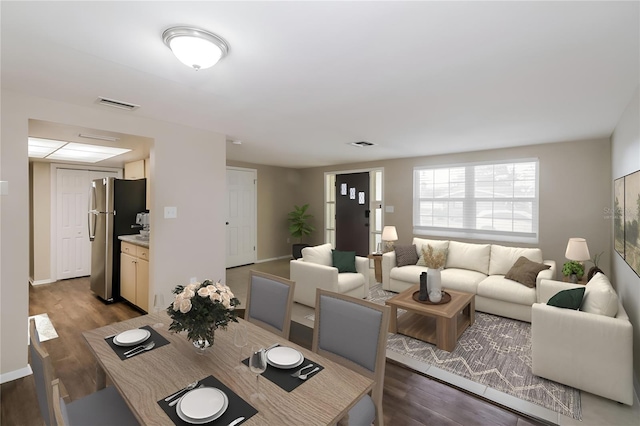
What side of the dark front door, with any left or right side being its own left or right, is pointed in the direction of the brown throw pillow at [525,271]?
left

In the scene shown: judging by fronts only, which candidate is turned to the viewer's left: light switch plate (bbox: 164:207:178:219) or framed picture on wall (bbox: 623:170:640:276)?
the framed picture on wall

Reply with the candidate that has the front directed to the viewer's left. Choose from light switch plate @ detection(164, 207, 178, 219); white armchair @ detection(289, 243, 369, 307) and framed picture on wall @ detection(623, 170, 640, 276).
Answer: the framed picture on wall

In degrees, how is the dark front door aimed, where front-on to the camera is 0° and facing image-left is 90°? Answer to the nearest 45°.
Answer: approximately 45°

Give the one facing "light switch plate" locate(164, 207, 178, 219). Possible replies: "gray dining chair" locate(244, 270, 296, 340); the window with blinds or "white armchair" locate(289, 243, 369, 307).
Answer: the window with blinds

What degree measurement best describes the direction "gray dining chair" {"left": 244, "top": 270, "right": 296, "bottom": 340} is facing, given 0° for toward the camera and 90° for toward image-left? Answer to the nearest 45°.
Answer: approximately 45°

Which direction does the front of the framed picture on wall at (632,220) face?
to the viewer's left

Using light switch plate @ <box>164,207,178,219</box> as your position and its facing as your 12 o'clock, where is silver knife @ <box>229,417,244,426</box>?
The silver knife is roughly at 12 o'clock from the light switch plate.
